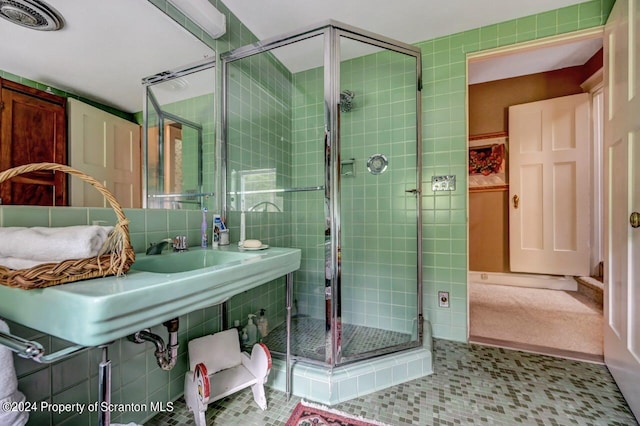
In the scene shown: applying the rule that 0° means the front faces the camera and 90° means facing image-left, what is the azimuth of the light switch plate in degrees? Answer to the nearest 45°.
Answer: approximately 0°

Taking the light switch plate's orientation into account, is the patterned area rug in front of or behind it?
in front

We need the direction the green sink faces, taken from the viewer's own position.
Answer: facing the viewer and to the right of the viewer

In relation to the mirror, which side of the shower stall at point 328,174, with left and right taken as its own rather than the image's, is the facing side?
right

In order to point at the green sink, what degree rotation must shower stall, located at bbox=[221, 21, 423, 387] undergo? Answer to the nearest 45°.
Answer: approximately 45° to its right

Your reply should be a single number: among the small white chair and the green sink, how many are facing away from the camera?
0

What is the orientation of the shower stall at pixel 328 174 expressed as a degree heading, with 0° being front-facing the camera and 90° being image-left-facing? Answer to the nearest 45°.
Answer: approximately 315°

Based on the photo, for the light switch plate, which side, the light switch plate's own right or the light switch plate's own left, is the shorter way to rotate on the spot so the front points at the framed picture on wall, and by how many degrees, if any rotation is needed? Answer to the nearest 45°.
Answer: approximately 180°

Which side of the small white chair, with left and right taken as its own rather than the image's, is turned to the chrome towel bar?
right
